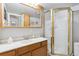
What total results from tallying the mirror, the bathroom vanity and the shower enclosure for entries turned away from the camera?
0

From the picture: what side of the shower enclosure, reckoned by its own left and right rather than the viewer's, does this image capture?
front

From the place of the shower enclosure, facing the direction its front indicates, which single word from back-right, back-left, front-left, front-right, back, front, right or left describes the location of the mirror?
right

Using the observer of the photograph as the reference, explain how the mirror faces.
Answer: facing the viewer and to the right of the viewer

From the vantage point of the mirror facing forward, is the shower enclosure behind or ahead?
ahead
